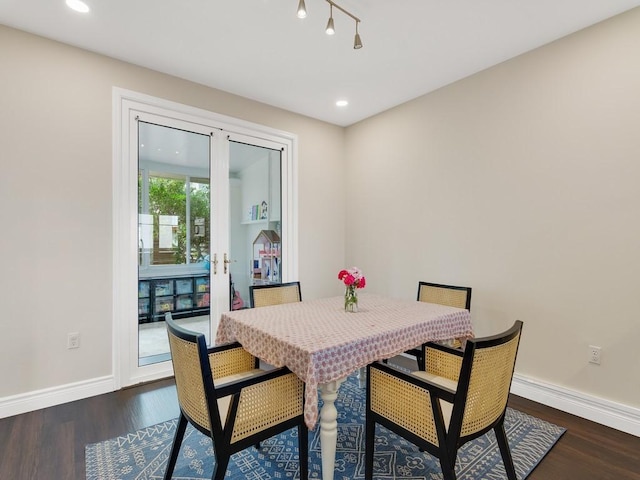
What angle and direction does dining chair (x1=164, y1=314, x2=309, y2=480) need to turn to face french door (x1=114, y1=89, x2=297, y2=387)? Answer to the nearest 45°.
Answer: approximately 45° to its left

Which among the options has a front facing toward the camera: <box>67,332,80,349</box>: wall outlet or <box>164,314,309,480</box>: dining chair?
the wall outlet

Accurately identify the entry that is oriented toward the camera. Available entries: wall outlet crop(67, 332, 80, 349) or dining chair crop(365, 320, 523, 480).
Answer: the wall outlet

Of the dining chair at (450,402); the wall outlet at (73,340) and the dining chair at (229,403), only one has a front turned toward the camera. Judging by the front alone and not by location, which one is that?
the wall outlet

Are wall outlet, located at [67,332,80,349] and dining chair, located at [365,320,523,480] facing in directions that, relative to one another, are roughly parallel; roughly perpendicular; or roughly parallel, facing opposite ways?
roughly parallel, facing opposite ways

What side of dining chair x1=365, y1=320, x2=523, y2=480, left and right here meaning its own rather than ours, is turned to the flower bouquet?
front

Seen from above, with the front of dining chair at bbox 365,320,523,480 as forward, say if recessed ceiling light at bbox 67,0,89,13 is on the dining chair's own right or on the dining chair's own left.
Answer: on the dining chair's own left

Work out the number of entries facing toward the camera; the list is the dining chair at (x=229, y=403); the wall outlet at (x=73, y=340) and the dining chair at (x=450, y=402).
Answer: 1

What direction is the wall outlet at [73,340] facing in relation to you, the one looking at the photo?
facing the viewer

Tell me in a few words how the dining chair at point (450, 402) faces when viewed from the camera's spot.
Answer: facing away from the viewer and to the left of the viewer

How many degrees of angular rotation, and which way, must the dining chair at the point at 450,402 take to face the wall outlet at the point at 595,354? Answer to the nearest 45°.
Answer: approximately 90° to its right

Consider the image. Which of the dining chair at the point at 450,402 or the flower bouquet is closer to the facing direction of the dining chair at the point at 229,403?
the flower bouquet

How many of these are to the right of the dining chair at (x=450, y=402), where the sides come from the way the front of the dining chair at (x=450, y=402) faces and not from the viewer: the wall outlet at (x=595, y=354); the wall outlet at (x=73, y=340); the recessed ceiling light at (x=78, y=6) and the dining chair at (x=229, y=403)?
1

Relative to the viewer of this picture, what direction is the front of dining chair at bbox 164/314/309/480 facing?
facing away from the viewer and to the right of the viewer

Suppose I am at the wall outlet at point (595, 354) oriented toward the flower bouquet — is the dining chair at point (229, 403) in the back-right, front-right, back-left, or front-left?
front-left

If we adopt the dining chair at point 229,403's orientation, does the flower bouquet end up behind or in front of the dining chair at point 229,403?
in front

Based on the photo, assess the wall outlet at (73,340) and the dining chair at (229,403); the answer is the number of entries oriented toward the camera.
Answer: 1
